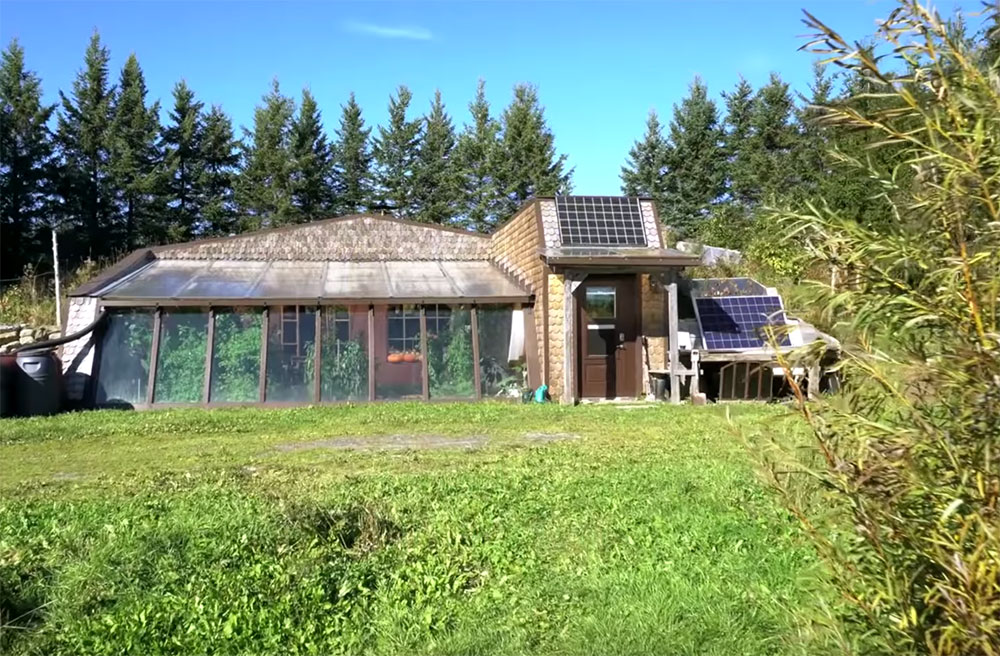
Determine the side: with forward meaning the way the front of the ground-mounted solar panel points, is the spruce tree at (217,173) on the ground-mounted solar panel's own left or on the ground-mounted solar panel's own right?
on the ground-mounted solar panel's own right

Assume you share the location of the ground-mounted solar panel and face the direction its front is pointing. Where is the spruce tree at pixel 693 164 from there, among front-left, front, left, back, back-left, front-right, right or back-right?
back

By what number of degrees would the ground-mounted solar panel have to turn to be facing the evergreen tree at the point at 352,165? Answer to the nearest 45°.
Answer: approximately 135° to its right

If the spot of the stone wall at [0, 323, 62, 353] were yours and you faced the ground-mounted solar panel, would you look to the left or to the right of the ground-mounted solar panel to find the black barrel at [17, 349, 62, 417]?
right

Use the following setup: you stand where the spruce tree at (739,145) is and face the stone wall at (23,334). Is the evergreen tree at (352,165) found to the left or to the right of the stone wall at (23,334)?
right

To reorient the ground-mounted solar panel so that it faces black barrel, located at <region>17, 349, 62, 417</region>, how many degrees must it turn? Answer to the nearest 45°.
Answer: approximately 45° to its right

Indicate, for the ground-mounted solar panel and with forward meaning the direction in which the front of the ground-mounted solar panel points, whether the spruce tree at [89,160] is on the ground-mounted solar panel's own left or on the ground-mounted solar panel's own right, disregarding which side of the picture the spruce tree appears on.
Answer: on the ground-mounted solar panel's own right

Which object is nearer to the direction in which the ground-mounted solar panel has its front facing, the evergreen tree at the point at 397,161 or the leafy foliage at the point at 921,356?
the leafy foliage

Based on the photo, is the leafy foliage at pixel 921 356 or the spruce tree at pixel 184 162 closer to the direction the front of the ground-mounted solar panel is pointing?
the leafy foliage

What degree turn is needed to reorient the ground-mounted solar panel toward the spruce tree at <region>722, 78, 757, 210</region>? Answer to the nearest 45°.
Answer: approximately 180°

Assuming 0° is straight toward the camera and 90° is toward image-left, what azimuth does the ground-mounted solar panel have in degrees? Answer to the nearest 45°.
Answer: approximately 0°

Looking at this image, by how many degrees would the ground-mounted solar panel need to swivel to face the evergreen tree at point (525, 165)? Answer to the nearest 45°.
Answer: approximately 135° to its right

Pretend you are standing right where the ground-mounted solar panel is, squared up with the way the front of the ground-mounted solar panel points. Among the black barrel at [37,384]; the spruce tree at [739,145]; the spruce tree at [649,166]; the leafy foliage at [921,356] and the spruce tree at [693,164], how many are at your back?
3
